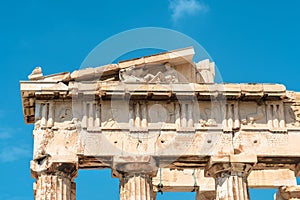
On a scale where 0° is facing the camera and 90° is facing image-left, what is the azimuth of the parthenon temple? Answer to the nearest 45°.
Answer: approximately 0°
